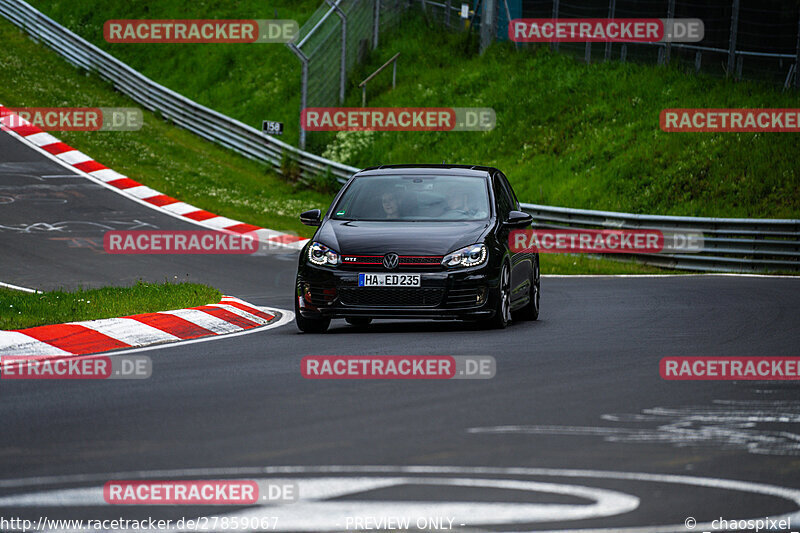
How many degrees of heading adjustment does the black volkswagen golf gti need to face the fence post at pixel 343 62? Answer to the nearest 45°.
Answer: approximately 180°

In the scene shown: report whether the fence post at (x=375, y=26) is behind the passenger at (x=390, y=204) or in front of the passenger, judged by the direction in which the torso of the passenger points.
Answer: behind

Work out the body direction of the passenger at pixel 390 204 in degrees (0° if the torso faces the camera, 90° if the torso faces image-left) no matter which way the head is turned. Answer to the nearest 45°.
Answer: approximately 0°

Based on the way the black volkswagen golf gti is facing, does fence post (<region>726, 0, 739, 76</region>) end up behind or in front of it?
behind

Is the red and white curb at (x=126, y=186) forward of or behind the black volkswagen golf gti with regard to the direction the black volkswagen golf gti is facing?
behind

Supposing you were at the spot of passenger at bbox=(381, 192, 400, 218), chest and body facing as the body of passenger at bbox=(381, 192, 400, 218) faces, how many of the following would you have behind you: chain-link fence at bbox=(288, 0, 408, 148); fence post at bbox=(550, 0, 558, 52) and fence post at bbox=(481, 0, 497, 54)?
3

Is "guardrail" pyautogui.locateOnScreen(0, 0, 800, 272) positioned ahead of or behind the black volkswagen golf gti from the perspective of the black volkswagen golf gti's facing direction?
behind

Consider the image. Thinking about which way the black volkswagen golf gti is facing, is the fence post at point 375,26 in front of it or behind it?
behind

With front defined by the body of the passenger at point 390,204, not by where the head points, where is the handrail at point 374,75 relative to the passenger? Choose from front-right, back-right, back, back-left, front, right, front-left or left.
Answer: back

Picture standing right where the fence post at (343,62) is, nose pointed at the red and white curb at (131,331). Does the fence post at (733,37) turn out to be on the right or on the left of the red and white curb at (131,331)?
left
